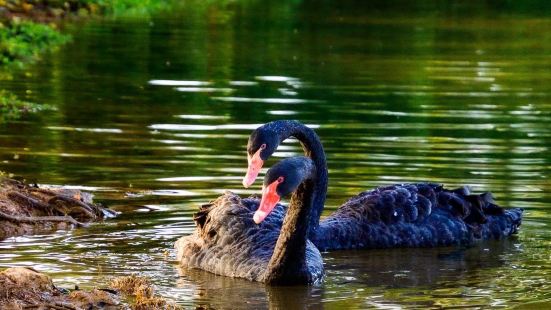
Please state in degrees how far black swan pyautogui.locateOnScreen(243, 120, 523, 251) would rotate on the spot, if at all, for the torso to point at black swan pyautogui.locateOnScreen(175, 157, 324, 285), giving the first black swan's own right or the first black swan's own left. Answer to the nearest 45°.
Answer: approximately 45° to the first black swan's own left

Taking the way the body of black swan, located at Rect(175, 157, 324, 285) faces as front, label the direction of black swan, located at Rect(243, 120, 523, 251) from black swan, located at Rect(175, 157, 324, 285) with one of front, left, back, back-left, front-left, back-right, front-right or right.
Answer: left

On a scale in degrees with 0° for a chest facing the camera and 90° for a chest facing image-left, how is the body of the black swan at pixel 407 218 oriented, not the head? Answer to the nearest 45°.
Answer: approximately 90°

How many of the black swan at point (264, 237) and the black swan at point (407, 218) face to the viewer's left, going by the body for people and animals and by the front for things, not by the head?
1

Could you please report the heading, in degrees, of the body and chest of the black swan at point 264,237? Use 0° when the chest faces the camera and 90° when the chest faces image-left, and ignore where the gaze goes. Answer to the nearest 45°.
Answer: approximately 315°
